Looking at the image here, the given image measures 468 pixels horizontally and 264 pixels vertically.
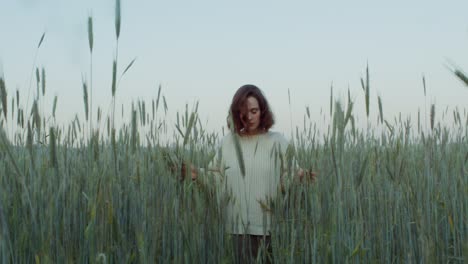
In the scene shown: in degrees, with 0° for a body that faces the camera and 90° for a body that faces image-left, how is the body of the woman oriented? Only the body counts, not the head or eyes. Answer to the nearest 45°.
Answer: approximately 0°
